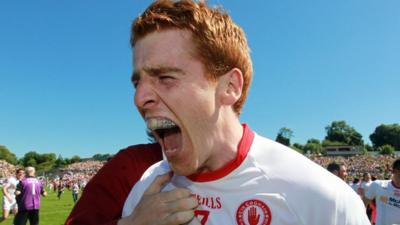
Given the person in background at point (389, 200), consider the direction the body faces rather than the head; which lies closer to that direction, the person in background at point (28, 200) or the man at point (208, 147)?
the man

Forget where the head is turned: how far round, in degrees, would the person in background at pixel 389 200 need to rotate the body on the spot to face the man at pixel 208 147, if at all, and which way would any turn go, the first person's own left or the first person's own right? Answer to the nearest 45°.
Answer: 0° — they already face them

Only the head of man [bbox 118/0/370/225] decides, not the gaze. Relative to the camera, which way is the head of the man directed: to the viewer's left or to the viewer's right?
to the viewer's left

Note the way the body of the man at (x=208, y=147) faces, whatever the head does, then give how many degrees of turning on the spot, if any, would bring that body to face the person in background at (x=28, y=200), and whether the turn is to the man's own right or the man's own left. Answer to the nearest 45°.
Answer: approximately 90° to the man's own right

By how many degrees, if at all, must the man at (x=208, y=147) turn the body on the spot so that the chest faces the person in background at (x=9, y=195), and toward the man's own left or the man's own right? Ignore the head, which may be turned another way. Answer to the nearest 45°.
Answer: approximately 90° to the man's own right

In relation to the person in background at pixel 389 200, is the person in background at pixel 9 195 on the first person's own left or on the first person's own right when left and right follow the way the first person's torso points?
on the first person's own right

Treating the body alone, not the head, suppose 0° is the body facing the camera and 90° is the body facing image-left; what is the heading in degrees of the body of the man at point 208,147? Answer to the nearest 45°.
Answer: approximately 45°

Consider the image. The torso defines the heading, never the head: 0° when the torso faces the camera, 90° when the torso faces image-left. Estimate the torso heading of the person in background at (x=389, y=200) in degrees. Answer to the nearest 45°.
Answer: approximately 0°

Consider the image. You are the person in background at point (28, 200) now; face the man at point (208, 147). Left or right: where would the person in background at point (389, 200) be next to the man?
left
